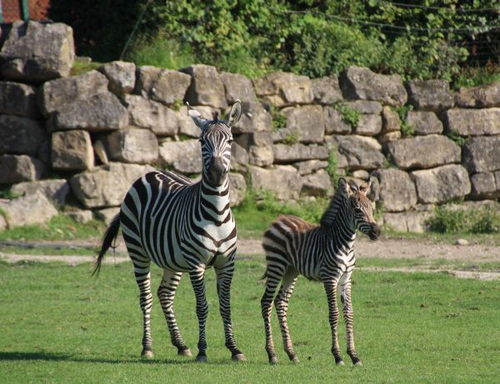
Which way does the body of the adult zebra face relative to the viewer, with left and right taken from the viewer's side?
facing the viewer and to the right of the viewer

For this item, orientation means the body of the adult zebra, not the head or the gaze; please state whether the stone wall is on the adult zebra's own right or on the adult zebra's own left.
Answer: on the adult zebra's own left

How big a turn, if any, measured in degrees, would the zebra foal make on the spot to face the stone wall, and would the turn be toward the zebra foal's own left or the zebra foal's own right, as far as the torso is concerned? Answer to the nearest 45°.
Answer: approximately 135° to the zebra foal's own left

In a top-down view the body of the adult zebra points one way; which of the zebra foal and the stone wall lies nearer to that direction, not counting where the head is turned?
the zebra foal

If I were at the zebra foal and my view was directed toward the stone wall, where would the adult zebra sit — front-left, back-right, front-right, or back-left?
front-left

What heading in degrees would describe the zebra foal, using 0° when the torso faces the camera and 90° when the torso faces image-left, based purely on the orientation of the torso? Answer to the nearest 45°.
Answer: approximately 315°

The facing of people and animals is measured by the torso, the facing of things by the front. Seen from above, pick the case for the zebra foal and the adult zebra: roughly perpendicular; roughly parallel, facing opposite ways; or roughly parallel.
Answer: roughly parallel

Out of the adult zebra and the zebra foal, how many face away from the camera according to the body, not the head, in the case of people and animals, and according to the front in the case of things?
0
